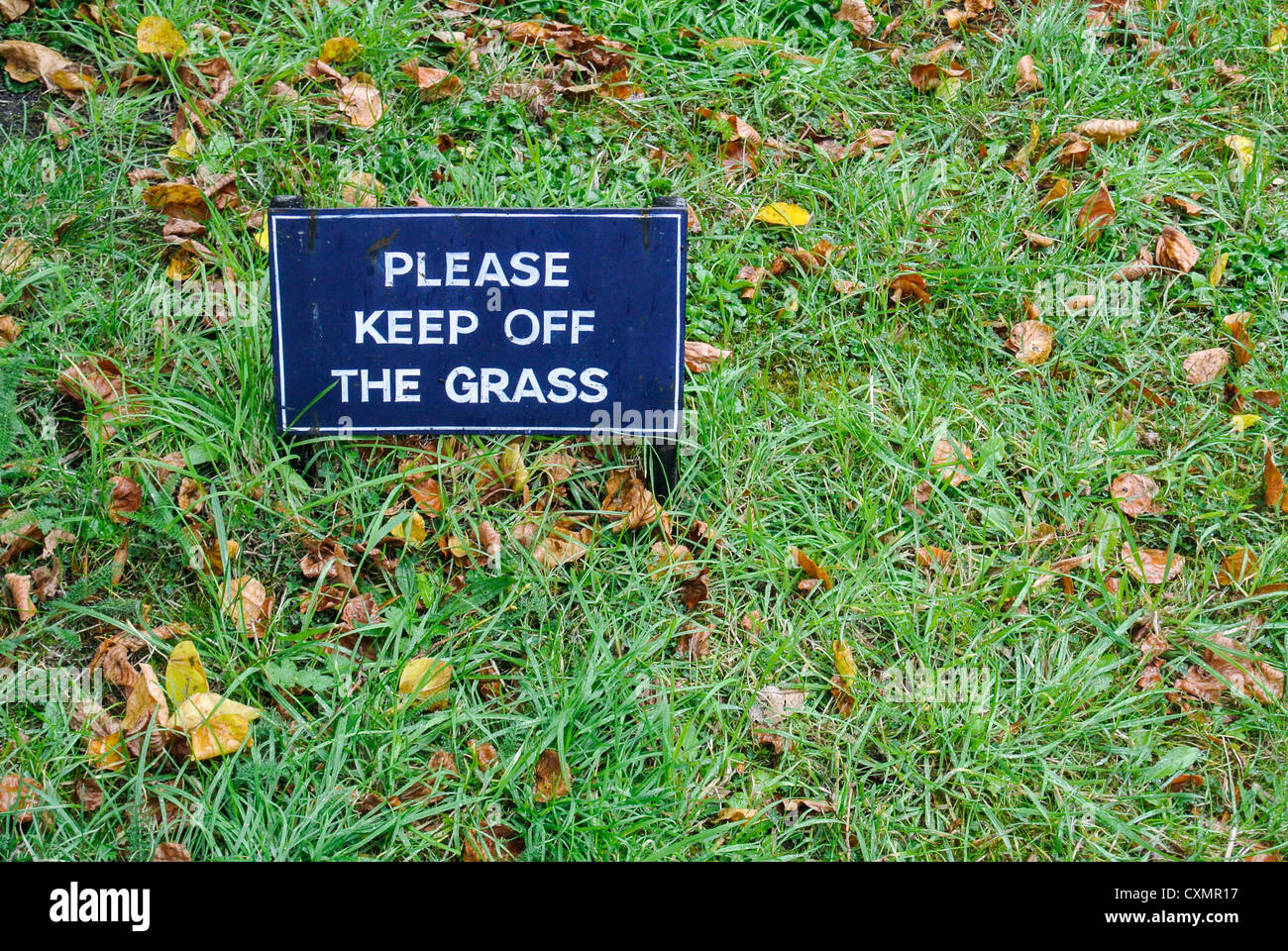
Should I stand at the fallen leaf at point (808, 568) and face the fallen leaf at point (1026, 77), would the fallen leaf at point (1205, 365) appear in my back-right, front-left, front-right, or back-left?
front-right

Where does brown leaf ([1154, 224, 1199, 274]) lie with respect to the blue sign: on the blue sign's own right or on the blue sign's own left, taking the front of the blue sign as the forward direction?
on the blue sign's own left

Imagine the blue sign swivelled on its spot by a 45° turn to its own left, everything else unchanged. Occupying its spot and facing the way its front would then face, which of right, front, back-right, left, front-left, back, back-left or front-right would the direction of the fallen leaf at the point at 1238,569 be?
front-left

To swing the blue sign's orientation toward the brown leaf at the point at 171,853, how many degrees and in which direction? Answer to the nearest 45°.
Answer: approximately 45° to its right

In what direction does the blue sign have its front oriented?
toward the camera

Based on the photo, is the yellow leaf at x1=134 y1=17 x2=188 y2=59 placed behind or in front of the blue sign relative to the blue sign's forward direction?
behind

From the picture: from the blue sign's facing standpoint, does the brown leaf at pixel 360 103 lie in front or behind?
behind

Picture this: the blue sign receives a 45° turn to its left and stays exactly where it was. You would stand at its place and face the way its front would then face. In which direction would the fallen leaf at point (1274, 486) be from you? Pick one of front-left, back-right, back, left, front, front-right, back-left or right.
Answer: front-left
